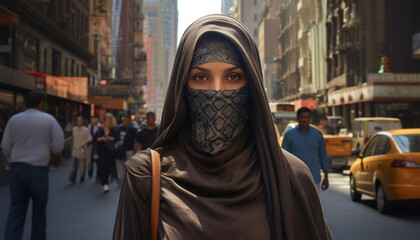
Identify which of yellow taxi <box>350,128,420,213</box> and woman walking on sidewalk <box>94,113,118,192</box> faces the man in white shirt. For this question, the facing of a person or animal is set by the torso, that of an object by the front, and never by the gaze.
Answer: the woman walking on sidewalk

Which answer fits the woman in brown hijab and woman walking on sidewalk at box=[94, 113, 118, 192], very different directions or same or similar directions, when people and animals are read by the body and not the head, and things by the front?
same or similar directions

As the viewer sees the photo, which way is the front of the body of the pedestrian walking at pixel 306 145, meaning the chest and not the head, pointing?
toward the camera

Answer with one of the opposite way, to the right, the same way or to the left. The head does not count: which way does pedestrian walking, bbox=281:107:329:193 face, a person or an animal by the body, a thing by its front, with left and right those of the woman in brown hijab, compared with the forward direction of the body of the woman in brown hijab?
the same way

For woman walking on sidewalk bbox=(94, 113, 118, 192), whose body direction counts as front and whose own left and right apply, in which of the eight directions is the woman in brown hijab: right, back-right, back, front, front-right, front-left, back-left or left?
front

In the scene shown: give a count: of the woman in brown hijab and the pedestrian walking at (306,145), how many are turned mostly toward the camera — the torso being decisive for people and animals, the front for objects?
2

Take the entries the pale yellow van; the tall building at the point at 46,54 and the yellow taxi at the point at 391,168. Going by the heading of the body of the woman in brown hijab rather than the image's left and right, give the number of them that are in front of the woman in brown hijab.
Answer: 0

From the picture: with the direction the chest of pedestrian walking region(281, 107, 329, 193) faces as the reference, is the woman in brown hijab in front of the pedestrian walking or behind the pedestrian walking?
in front

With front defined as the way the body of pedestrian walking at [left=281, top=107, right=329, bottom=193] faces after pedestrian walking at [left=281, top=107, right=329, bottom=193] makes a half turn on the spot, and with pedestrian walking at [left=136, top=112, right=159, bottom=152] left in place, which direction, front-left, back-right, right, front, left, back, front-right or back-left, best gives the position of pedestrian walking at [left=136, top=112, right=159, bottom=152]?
front-left

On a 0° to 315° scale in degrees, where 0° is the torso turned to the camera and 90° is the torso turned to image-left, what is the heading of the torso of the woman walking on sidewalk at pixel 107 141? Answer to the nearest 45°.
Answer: approximately 0°

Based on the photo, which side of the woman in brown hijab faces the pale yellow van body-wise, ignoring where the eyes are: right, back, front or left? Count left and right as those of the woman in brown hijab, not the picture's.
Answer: back

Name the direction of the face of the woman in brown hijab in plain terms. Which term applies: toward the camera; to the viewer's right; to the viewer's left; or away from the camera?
toward the camera

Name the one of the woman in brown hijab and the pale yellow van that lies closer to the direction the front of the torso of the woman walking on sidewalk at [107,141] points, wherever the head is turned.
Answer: the woman in brown hijab
